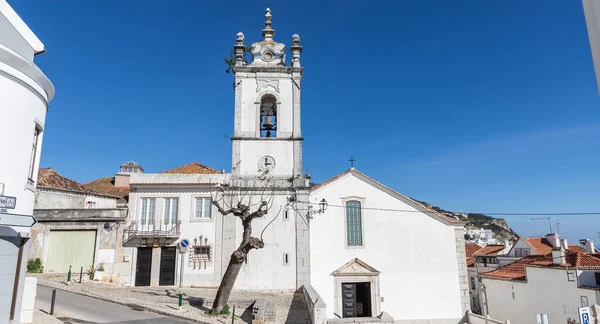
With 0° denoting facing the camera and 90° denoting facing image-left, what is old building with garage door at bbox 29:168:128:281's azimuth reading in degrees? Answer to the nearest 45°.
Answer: approximately 0°

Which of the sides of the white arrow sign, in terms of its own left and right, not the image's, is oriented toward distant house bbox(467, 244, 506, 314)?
left

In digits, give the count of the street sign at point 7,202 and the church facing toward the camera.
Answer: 2

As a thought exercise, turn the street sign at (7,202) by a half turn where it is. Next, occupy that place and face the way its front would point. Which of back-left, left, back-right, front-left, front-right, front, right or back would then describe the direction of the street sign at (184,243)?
front-right

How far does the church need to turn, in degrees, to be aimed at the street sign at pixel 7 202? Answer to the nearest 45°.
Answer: approximately 45° to its right

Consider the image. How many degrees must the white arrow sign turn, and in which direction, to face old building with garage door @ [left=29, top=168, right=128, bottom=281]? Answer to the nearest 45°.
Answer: approximately 180°

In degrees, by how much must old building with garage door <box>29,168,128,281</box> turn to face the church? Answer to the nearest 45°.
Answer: approximately 45° to its left

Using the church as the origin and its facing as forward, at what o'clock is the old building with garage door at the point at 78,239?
The old building with garage door is roughly at 3 o'clock from the church.
